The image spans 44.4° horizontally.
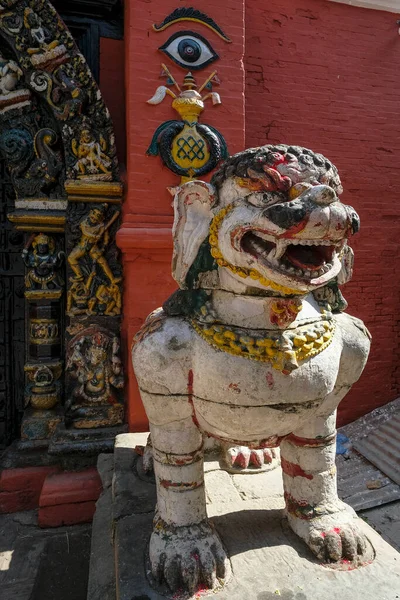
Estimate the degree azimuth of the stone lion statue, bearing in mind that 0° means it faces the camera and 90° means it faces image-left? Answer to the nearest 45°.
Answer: approximately 315°

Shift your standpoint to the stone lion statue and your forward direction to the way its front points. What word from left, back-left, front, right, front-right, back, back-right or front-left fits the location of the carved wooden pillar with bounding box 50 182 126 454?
back

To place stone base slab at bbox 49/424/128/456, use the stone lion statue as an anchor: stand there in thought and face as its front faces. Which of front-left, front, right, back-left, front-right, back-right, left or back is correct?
back

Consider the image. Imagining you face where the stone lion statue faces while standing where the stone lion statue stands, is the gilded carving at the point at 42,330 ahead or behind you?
behind

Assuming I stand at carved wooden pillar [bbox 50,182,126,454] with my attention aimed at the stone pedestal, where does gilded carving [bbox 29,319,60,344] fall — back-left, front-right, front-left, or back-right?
back-right
